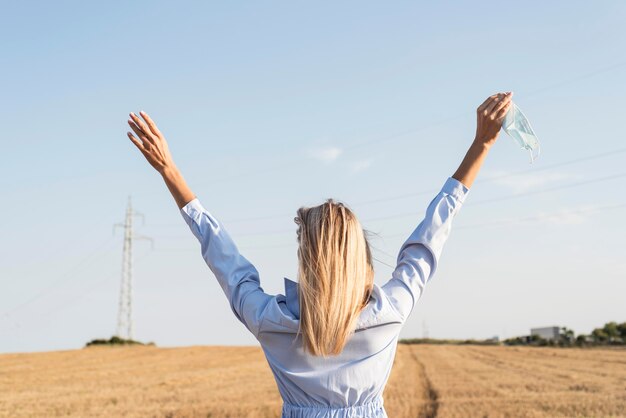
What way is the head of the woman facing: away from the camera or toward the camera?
away from the camera

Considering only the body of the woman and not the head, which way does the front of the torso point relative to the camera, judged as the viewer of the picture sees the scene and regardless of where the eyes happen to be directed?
away from the camera
